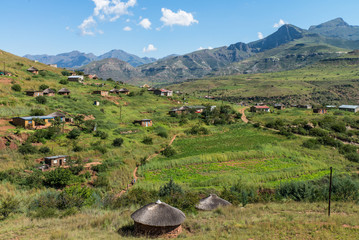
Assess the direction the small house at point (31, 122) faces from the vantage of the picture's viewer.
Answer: facing the viewer and to the right of the viewer

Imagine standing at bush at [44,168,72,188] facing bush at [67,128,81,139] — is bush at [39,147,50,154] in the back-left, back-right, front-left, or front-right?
front-left

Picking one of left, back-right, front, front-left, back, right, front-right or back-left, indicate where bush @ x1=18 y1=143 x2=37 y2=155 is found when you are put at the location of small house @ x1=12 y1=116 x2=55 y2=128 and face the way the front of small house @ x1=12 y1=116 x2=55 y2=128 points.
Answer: front-right

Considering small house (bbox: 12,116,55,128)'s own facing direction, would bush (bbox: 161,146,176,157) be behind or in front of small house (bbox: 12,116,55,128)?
in front

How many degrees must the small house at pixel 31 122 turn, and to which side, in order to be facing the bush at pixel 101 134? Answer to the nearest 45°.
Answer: approximately 45° to its left

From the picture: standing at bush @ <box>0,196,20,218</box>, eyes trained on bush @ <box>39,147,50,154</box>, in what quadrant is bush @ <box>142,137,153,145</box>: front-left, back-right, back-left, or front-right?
front-right

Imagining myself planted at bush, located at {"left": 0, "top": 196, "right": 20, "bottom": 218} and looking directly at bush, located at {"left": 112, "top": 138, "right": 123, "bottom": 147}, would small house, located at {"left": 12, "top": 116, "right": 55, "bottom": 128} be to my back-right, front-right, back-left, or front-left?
front-left

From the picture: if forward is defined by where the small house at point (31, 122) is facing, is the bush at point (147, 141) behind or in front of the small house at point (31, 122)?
in front

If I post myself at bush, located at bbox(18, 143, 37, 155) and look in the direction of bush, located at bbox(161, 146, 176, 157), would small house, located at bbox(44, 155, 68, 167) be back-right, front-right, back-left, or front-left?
front-right

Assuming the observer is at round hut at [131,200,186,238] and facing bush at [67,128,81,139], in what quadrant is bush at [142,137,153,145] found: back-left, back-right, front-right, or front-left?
front-right
